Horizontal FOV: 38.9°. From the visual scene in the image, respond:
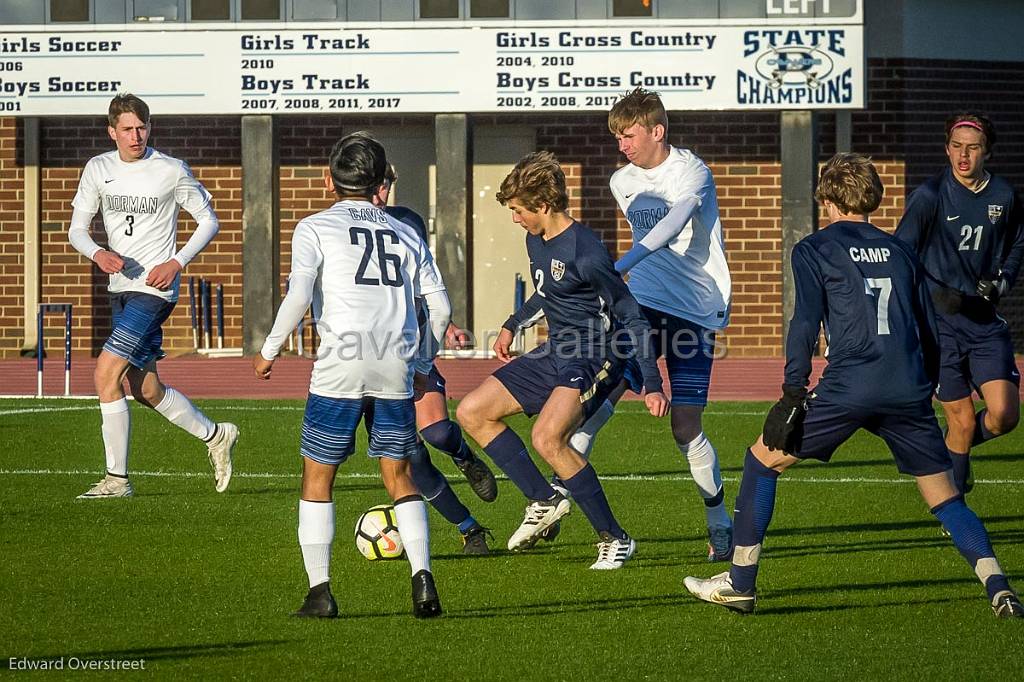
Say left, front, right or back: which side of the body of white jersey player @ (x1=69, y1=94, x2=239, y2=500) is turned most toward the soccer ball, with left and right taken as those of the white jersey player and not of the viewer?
left

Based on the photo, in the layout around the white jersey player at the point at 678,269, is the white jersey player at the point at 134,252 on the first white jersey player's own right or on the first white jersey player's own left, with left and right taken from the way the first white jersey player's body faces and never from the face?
on the first white jersey player's own right

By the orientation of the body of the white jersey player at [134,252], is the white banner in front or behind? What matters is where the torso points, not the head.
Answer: behind

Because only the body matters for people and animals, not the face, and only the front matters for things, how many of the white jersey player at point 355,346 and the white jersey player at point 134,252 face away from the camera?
1

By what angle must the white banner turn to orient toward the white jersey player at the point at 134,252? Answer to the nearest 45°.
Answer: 0° — it already faces them

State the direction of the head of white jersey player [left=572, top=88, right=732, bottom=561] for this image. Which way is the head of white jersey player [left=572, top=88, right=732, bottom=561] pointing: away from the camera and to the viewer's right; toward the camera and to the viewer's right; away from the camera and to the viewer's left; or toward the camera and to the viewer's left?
toward the camera and to the viewer's left

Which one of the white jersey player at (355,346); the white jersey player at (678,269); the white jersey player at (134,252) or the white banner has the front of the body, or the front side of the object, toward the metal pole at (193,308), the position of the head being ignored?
the white jersey player at (355,346)

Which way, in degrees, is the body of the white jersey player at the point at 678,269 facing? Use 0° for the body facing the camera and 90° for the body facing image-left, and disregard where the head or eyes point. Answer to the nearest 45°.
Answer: approximately 45°

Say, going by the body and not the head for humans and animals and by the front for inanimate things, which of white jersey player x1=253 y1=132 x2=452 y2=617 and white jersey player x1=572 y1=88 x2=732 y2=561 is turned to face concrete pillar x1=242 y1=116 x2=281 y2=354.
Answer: white jersey player x1=253 y1=132 x2=452 y2=617

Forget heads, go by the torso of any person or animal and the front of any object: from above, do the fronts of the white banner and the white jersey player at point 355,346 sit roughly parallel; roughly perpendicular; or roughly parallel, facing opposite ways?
roughly parallel, facing opposite ways

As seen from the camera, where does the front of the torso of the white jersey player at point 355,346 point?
away from the camera

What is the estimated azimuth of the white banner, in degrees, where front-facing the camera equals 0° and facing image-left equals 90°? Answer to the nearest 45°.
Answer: approximately 0°

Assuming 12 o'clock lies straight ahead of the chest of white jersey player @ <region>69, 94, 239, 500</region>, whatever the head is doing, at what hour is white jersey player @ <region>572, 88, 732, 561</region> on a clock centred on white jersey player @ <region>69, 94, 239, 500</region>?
white jersey player @ <region>572, 88, 732, 561</region> is roughly at 9 o'clock from white jersey player @ <region>69, 94, 239, 500</region>.

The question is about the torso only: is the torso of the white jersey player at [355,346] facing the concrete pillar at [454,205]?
yes

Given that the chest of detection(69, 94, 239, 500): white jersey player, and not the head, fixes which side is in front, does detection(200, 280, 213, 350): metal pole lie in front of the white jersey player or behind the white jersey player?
behind

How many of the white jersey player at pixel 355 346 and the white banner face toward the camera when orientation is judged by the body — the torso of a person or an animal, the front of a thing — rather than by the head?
1

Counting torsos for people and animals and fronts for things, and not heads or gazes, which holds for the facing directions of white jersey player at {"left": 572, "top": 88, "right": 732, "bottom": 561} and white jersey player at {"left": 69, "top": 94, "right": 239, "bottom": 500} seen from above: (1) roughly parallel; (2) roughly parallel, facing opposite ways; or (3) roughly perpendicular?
roughly parallel

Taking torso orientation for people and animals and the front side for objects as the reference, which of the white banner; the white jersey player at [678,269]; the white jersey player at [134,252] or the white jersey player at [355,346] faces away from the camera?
the white jersey player at [355,346]

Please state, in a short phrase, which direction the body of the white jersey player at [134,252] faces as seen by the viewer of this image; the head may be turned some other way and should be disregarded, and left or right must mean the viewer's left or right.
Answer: facing the viewer and to the left of the viewer
